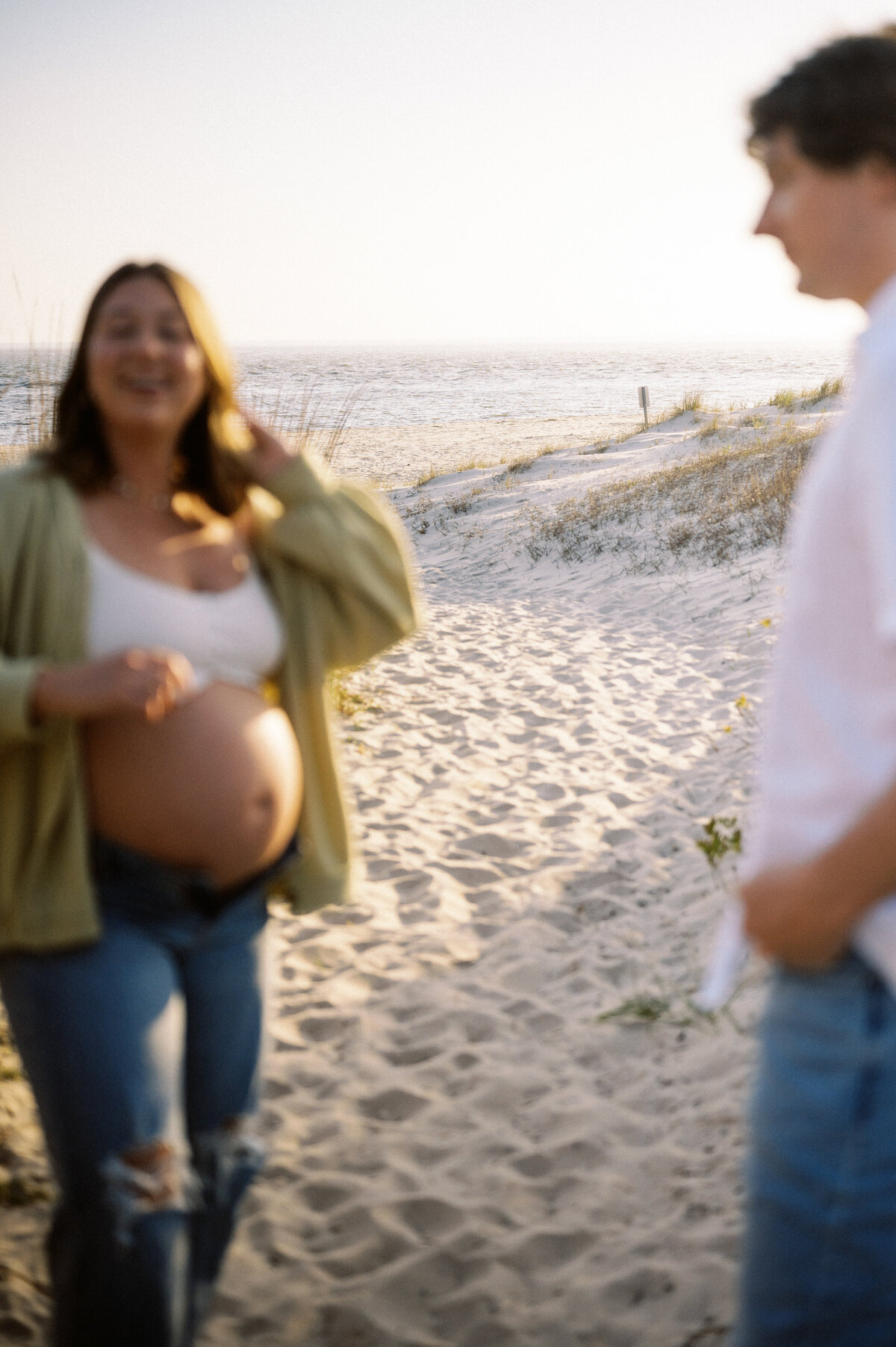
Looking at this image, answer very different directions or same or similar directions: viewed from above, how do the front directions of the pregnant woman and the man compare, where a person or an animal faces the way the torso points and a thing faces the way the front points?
very different directions

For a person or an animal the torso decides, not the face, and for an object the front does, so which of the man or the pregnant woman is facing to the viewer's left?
the man

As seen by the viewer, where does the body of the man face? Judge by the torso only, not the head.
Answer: to the viewer's left

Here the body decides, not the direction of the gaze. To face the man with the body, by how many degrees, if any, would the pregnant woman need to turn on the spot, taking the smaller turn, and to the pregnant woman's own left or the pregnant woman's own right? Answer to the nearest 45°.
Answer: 0° — they already face them

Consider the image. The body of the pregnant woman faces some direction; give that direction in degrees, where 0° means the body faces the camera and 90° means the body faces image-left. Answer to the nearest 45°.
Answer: approximately 315°

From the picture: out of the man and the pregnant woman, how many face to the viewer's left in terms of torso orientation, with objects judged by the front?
1
